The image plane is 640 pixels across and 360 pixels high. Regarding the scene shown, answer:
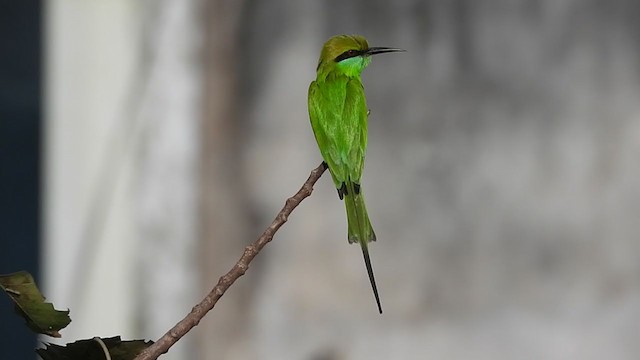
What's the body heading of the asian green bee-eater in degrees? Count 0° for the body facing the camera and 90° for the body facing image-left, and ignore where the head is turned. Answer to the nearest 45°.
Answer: approximately 180°

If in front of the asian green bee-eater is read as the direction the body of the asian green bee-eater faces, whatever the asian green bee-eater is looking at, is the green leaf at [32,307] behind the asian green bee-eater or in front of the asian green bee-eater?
behind

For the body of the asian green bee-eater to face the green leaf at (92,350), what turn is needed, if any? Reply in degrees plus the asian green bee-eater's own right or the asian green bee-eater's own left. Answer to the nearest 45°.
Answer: approximately 135° to the asian green bee-eater's own left
